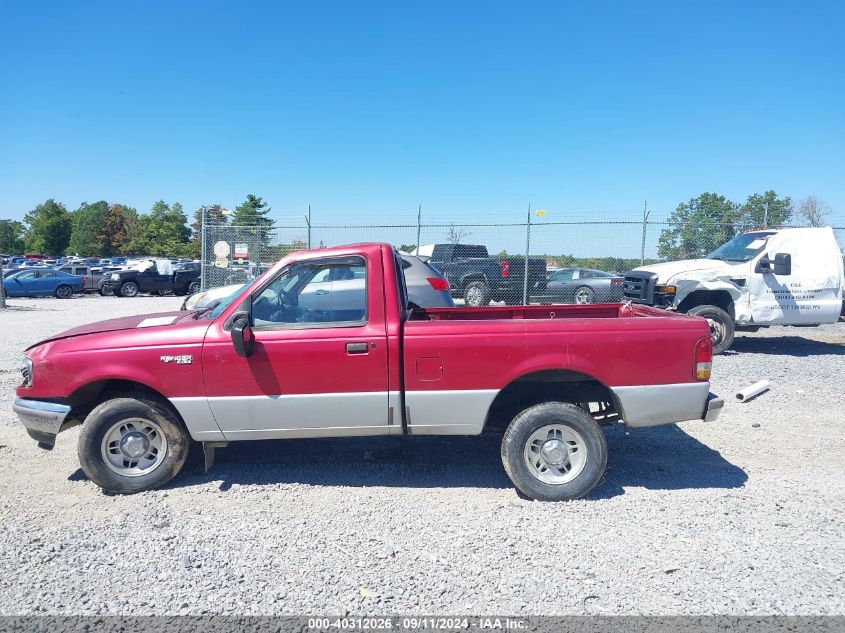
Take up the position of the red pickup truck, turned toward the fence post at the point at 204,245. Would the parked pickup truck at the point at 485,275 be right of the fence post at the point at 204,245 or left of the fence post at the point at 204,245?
right

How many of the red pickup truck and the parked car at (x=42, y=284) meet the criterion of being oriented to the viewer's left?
2

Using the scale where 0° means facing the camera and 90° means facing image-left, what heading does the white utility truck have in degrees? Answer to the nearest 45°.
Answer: approximately 45°

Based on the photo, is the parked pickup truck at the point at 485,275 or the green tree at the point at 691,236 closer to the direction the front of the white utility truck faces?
the parked pickup truck

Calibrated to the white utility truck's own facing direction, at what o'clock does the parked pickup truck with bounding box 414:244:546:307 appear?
The parked pickup truck is roughly at 2 o'clock from the white utility truck.

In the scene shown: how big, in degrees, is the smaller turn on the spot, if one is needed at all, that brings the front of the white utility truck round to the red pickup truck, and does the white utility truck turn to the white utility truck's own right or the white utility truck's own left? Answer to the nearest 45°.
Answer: approximately 45° to the white utility truck's own left

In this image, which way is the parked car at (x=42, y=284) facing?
to the viewer's left

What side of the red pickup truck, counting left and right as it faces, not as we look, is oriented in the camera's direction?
left

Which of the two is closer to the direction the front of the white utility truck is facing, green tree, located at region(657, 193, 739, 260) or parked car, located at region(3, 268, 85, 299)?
the parked car
